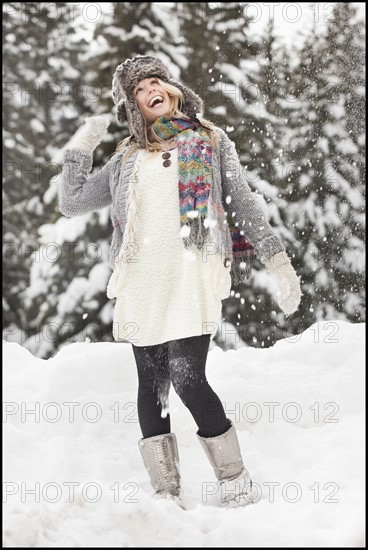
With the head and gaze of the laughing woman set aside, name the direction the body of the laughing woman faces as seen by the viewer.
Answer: toward the camera
